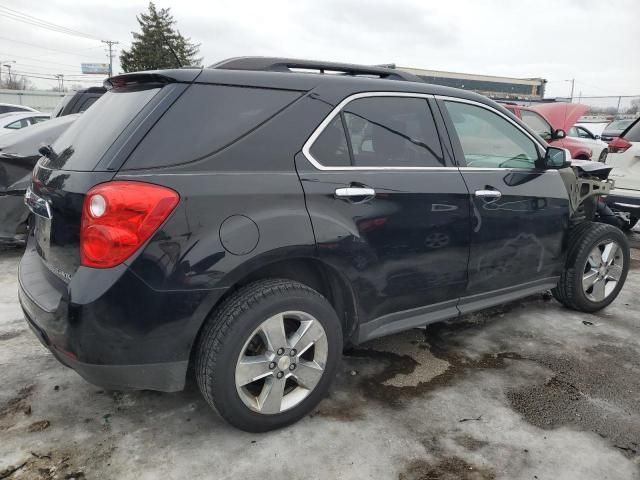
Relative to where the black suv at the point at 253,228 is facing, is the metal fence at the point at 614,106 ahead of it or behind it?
ahead

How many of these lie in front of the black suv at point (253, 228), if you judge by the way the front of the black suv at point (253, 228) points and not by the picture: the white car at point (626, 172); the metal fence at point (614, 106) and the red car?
3

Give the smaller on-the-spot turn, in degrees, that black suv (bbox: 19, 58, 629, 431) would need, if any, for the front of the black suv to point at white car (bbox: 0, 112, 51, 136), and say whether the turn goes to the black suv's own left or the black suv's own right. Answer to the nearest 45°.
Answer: approximately 90° to the black suv's own left

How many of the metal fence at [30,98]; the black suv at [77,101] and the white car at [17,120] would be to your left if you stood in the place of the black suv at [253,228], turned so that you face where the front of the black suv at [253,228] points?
3

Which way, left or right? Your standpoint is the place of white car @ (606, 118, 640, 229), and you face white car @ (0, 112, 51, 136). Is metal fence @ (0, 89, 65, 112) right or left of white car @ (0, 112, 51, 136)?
right

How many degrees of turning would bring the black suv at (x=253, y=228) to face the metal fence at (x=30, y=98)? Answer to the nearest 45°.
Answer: approximately 90° to its left

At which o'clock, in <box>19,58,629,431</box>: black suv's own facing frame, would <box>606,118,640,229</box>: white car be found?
The white car is roughly at 12 o'clock from the black suv.

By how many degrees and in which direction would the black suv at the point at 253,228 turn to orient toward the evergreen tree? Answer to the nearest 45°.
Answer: approximately 45° to its left

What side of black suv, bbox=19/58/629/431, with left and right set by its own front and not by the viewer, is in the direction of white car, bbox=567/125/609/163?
front

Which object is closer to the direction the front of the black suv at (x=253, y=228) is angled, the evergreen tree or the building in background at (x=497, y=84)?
the building in background

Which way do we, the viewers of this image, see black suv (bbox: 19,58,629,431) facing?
facing away from the viewer and to the right of the viewer

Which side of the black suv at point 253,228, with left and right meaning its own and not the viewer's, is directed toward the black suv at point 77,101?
left

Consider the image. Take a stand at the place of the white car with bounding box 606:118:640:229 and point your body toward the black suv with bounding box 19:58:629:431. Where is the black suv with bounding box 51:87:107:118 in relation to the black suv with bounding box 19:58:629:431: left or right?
right
